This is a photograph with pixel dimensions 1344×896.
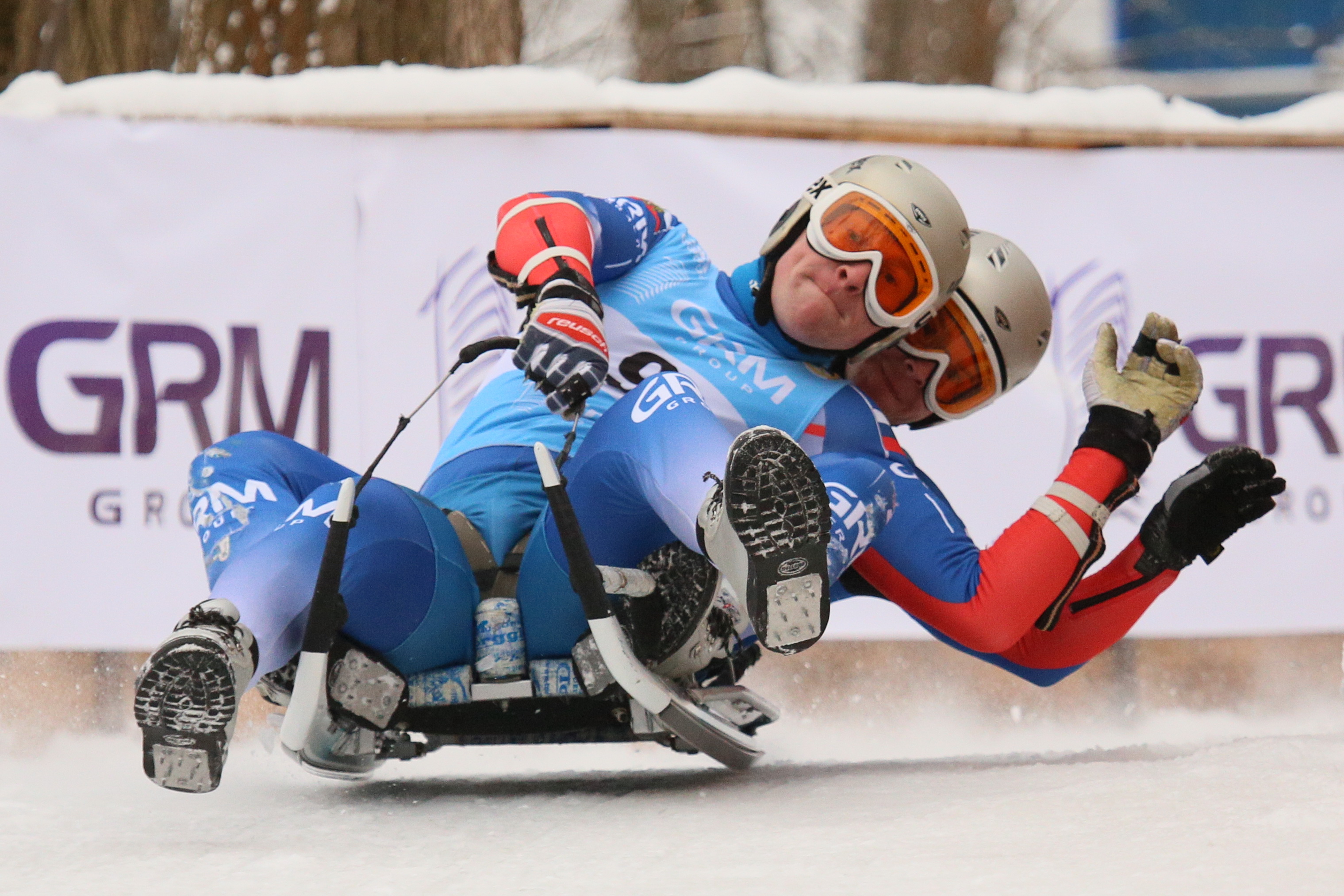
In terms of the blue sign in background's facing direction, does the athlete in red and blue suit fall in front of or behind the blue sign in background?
in front

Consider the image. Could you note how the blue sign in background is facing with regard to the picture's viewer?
facing the viewer

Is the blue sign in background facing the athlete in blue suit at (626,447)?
yes
